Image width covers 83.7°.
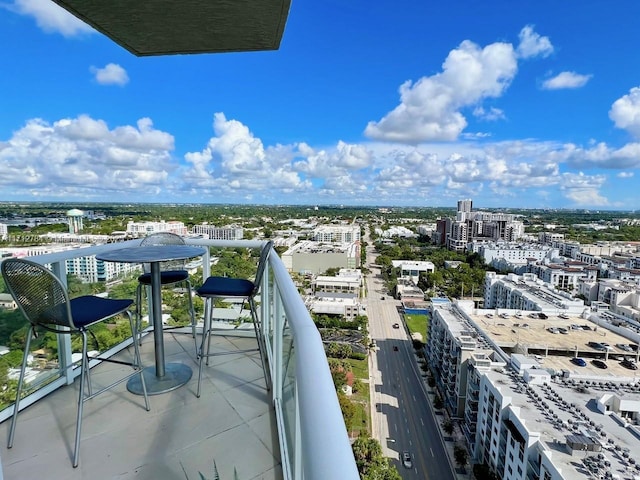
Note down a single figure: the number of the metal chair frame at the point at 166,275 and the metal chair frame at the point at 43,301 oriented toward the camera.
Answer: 1

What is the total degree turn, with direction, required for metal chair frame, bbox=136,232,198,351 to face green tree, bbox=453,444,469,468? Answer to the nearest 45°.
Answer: approximately 135° to its left

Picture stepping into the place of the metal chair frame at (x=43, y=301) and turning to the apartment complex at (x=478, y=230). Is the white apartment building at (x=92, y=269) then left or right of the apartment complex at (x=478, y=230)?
left

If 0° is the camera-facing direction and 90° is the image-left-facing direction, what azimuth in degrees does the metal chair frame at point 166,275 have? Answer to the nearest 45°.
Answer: approximately 0°

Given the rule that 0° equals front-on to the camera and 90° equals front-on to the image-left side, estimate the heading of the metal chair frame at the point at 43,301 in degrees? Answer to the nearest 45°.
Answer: approximately 225°

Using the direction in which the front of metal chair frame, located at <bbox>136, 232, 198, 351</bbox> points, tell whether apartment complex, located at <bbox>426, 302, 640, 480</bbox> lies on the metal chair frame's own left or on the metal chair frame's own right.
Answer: on the metal chair frame's own left

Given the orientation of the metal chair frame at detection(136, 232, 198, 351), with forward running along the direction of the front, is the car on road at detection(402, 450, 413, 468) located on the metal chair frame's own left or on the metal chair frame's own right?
on the metal chair frame's own left

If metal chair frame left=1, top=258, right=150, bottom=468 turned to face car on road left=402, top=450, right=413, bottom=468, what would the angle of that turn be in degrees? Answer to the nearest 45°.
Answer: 0° — it already faces it

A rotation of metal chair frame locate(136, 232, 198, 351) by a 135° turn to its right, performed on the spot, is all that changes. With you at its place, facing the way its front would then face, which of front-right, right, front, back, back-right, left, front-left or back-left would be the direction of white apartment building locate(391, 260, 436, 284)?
right

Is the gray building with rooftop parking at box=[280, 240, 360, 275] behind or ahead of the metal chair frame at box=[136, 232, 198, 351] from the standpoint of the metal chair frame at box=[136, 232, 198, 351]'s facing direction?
behind
